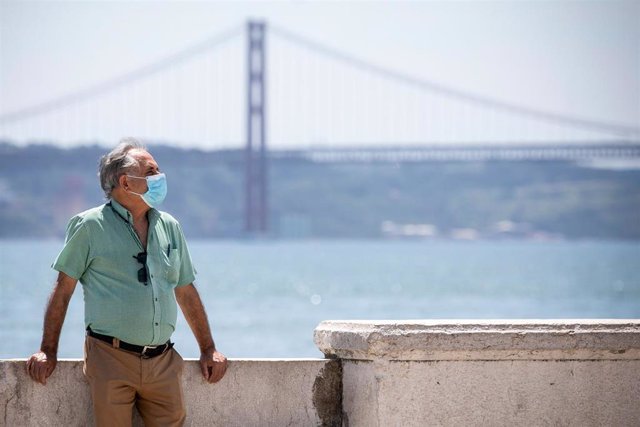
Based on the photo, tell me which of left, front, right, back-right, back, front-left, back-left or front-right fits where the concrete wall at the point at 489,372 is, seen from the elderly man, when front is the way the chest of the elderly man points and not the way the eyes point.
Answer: front-left

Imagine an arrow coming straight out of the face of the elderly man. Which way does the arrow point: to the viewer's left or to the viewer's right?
to the viewer's right

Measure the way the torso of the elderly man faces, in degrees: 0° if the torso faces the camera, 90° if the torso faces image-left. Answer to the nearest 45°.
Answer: approximately 315°
